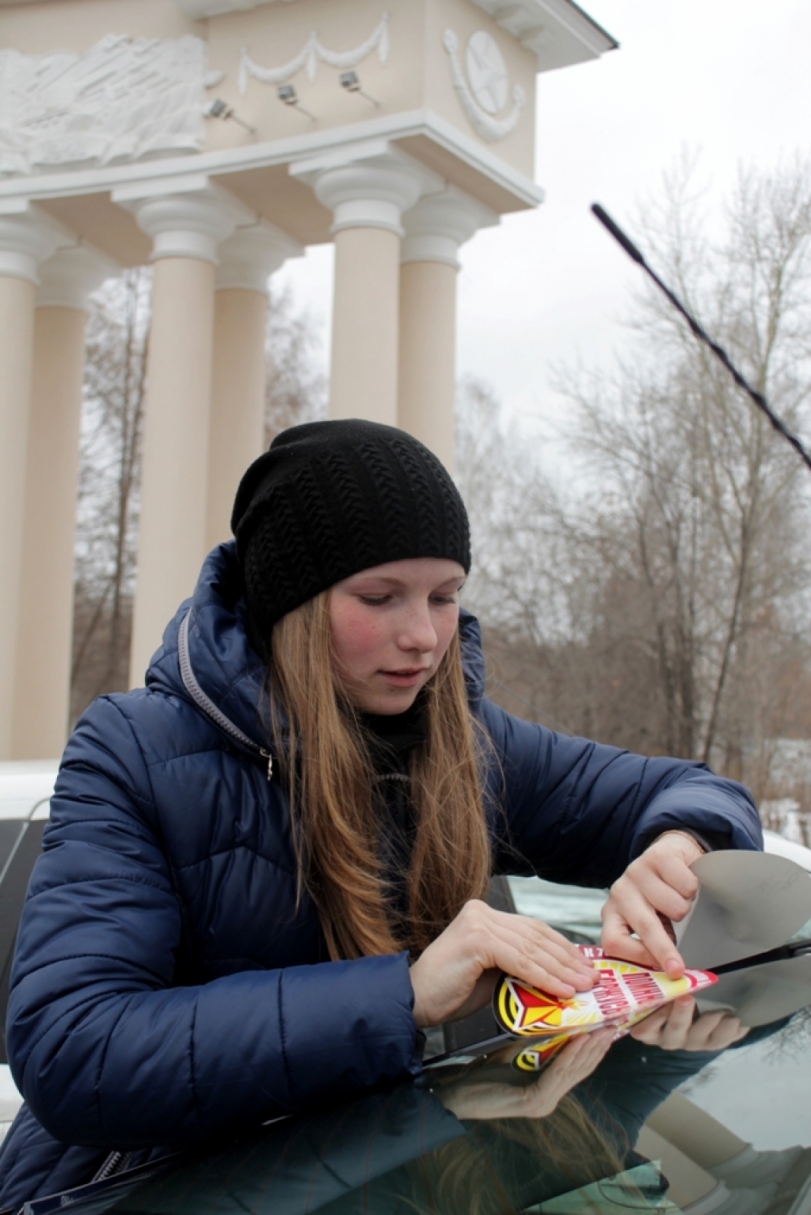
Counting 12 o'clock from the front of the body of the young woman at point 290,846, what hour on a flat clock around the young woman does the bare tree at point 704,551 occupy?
The bare tree is roughly at 8 o'clock from the young woman.

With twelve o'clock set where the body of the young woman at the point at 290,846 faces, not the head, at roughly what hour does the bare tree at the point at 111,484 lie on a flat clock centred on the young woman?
The bare tree is roughly at 7 o'clock from the young woman.

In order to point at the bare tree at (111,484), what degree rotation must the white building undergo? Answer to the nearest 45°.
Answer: approximately 135° to its right

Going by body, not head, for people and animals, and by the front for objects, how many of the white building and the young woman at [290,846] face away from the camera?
0

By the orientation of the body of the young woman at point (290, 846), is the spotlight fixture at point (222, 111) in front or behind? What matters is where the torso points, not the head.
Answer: behind

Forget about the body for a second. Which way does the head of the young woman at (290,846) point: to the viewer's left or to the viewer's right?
to the viewer's right

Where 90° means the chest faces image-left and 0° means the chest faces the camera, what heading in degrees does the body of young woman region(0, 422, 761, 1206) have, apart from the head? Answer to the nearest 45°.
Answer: approximately 315°

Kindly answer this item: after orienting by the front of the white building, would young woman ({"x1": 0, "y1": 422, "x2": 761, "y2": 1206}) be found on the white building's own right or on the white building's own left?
on the white building's own left

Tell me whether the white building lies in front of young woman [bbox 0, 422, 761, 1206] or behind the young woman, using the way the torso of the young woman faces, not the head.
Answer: behind
